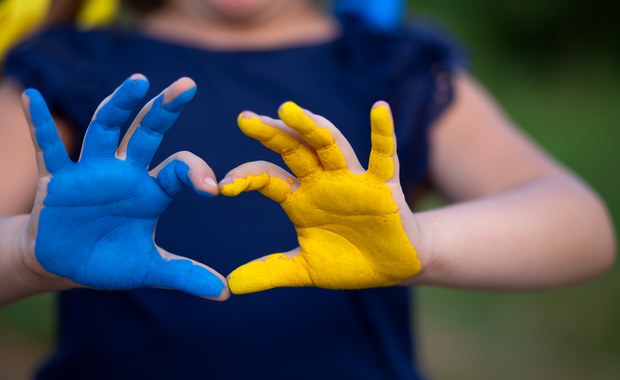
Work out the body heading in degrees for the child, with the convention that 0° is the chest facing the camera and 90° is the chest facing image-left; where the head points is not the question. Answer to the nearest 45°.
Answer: approximately 0°
